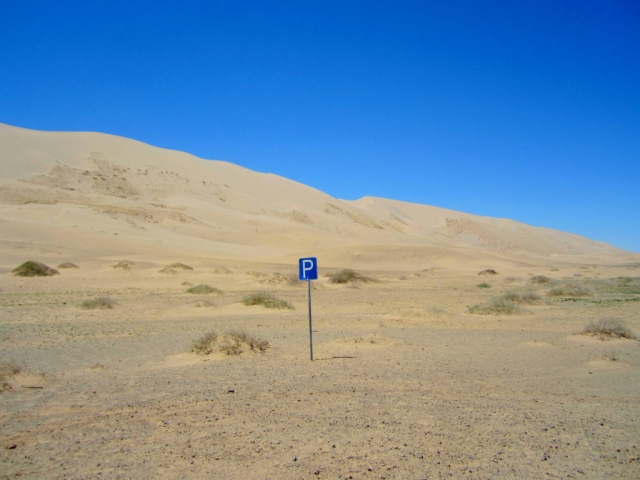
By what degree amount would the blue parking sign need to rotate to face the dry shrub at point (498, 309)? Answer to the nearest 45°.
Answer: approximately 135° to its left

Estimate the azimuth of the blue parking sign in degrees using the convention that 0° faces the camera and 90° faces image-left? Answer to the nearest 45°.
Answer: approximately 0°

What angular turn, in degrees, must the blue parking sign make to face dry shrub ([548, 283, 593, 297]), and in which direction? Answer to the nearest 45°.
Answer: approximately 135° to its left

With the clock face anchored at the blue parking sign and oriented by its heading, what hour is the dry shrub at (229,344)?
The dry shrub is roughly at 4 o'clock from the blue parking sign.

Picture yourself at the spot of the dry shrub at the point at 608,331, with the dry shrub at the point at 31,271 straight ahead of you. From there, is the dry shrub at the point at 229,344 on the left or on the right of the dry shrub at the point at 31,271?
left

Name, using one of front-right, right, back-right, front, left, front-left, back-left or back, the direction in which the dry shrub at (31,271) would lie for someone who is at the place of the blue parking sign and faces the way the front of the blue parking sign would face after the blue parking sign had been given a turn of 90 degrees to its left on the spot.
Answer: back-left

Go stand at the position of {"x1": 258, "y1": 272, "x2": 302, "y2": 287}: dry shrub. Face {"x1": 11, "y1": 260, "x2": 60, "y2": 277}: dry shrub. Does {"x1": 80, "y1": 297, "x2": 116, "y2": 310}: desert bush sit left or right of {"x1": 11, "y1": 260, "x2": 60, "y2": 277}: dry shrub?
left

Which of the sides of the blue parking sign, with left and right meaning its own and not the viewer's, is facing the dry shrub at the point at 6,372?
right

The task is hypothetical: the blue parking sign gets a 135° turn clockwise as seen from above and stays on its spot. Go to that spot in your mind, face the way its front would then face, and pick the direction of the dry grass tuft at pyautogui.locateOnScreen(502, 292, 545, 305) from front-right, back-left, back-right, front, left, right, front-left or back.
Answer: right

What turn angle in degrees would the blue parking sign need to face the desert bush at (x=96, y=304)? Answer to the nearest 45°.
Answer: approximately 135° to its right

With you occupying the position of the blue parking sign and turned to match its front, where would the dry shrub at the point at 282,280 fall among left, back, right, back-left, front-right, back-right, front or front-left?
back

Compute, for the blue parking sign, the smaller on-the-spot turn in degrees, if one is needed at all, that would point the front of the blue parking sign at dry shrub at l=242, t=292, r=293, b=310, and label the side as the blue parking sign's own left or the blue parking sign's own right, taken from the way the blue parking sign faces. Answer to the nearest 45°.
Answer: approximately 180°

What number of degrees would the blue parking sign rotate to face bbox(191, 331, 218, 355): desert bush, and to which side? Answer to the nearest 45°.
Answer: approximately 90° to its right
